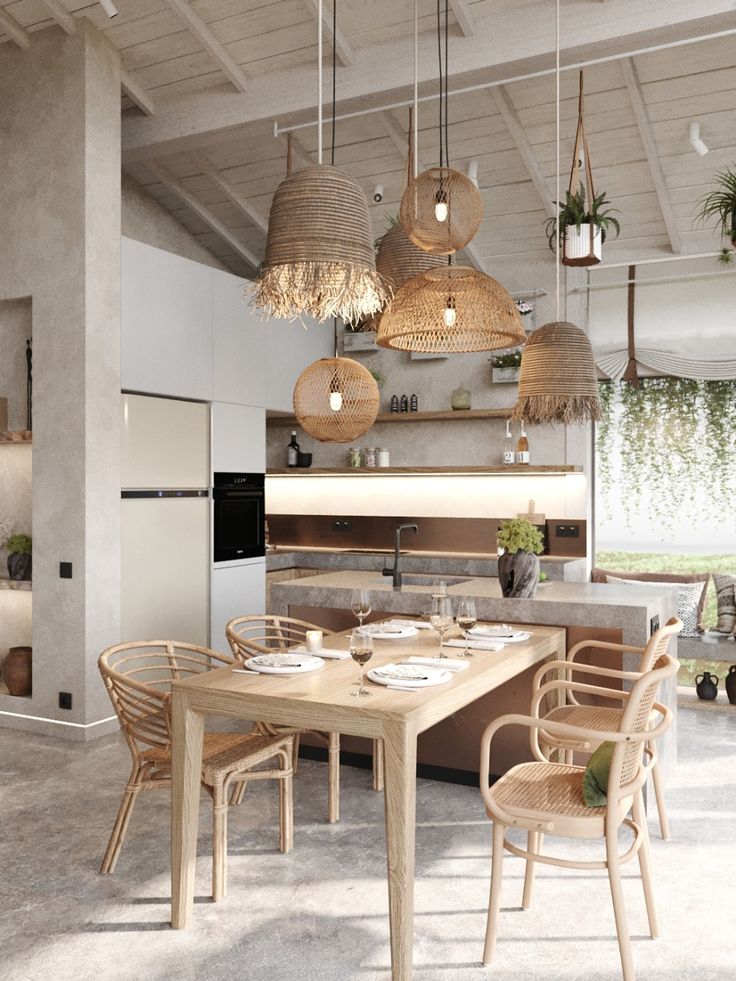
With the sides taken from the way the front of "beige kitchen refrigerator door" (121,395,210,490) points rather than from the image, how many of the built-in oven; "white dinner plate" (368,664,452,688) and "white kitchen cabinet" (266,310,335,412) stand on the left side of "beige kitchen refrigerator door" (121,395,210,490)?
2

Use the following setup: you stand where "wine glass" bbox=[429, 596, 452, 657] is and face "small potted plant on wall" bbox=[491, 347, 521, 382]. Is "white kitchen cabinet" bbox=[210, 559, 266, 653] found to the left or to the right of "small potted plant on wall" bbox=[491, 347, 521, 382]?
left

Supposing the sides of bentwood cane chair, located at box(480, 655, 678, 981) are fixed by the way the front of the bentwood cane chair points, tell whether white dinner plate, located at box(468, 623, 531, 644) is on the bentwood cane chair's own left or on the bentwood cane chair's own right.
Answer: on the bentwood cane chair's own right

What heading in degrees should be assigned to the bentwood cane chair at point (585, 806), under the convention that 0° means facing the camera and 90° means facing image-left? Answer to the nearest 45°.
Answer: approximately 90°

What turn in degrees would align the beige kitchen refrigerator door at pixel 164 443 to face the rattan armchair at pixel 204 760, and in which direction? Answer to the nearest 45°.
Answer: approximately 45° to its right

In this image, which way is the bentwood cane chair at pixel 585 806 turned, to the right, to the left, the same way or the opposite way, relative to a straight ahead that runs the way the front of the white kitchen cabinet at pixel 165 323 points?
the opposite way

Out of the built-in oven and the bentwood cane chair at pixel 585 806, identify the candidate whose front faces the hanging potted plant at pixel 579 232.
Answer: the built-in oven
